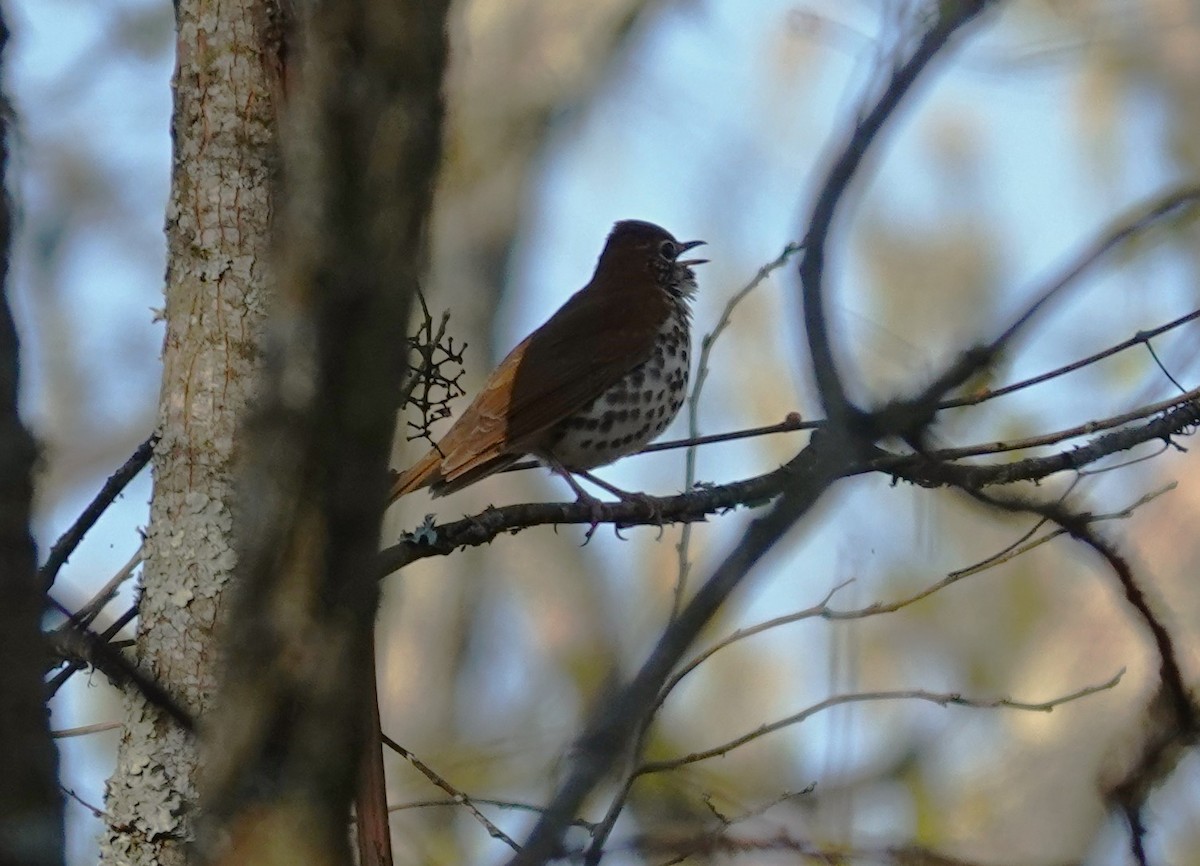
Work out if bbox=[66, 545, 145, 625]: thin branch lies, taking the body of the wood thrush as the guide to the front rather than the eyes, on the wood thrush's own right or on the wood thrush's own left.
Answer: on the wood thrush's own right

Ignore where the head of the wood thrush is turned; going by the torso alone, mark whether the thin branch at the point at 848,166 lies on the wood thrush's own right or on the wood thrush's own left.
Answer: on the wood thrush's own right

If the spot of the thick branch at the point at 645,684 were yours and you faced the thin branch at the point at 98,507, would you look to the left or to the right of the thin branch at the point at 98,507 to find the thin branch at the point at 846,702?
right

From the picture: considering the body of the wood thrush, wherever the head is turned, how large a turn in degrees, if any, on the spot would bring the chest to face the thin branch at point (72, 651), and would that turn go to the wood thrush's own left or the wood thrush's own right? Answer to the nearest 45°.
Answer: approximately 135° to the wood thrush's own right

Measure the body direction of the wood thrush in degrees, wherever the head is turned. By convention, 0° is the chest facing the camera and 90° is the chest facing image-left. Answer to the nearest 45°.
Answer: approximately 270°

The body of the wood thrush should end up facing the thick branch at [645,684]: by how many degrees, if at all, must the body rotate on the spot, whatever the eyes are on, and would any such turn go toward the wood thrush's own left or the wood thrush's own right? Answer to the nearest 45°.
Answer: approximately 90° to the wood thrush's own right
